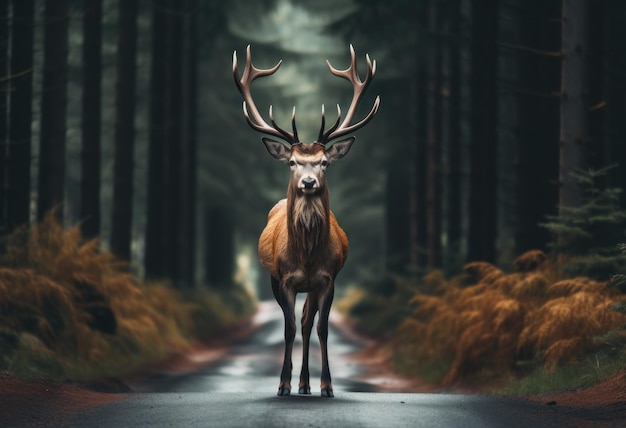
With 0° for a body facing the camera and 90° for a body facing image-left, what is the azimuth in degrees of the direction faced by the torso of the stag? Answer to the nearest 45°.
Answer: approximately 0°

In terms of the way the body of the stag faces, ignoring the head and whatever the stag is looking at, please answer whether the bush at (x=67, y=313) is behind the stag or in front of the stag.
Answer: behind
